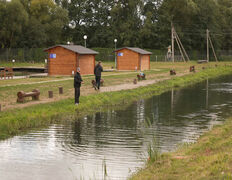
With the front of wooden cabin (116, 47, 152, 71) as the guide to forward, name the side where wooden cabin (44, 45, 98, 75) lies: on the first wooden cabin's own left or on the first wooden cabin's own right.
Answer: on the first wooden cabin's own right

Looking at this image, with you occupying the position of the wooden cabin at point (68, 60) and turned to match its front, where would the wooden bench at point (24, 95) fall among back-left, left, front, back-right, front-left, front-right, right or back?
front-right

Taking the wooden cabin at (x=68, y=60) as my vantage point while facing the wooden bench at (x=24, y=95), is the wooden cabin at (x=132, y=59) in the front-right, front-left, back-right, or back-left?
back-left

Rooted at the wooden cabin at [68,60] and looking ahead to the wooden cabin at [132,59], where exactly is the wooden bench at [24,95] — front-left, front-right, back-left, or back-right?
back-right

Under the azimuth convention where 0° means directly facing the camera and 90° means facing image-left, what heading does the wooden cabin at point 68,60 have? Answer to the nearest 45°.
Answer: approximately 315°

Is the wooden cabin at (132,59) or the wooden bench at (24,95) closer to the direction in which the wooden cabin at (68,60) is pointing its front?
the wooden bench

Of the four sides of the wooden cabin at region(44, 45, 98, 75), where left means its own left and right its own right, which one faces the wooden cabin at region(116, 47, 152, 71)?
left
